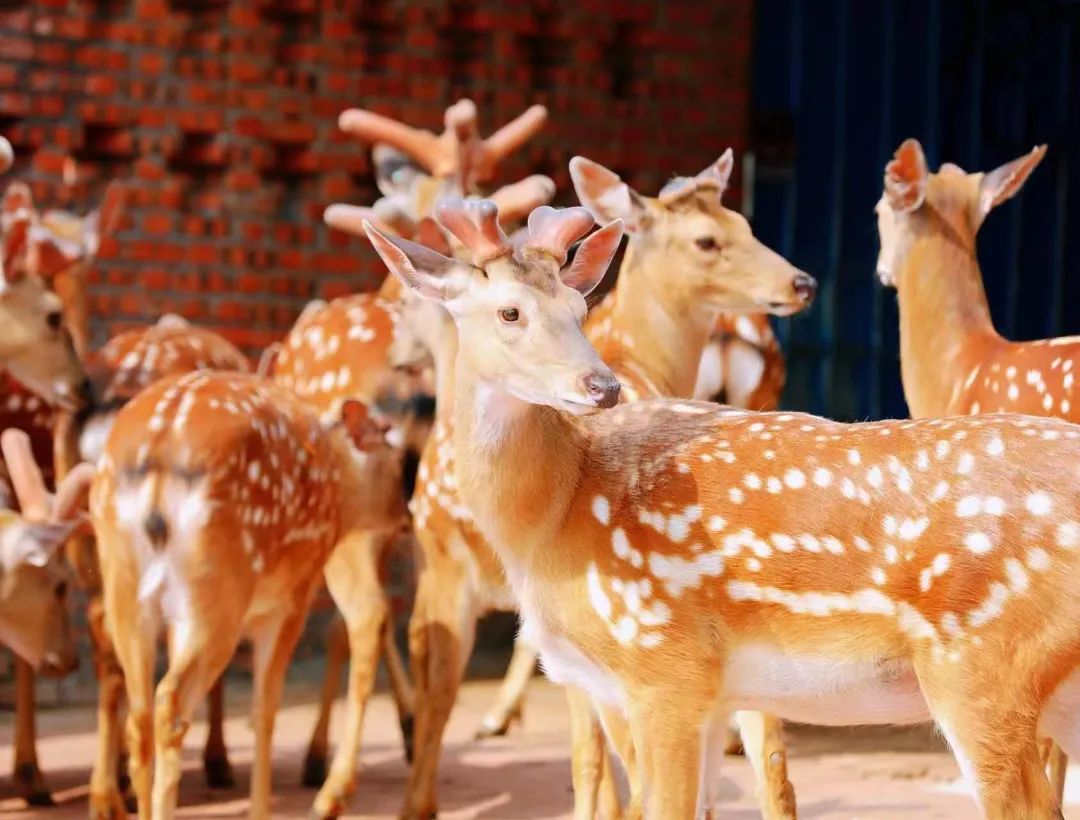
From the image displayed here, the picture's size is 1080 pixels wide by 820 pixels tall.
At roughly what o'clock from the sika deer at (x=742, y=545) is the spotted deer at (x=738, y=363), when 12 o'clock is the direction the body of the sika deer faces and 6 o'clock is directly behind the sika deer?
The spotted deer is roughly at 3 o'clock from the sika deer.

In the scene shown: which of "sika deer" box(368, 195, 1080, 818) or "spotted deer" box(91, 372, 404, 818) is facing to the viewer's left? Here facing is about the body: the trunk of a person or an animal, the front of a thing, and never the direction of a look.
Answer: the sika deer

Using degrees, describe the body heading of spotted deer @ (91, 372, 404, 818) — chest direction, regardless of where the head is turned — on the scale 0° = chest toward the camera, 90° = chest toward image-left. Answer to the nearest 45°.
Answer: approximately 225°

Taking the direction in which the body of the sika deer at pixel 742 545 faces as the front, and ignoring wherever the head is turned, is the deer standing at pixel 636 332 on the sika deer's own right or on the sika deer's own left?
on the sika deer's own right

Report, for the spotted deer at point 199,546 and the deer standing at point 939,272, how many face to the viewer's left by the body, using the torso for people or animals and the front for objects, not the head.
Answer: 1

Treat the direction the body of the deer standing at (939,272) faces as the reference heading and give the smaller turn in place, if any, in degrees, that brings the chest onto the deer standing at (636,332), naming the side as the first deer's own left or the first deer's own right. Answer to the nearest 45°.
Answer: approximately 45° to the first deer's own left

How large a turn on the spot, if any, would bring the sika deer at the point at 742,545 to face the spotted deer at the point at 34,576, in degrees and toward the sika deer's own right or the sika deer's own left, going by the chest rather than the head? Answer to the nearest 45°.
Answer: approximately 45° to the sika deer's own right

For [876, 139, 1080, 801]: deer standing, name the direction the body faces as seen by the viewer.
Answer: to the viewer's left

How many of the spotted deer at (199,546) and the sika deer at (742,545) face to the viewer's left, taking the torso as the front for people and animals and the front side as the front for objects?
1

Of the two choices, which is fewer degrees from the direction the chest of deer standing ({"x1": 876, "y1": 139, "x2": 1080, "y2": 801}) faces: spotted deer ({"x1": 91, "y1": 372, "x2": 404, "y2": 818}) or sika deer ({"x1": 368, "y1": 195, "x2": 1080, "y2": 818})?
the spotted deer

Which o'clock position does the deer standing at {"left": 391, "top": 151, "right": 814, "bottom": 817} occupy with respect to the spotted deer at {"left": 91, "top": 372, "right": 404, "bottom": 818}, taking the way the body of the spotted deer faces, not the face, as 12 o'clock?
The deer standing is roughly at 1 o'clock from the spotted deer.

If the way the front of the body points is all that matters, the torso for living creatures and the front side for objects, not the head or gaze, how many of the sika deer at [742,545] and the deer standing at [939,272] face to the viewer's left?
2

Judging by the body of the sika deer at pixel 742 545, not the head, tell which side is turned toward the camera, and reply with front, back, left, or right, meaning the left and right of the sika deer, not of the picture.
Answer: left
